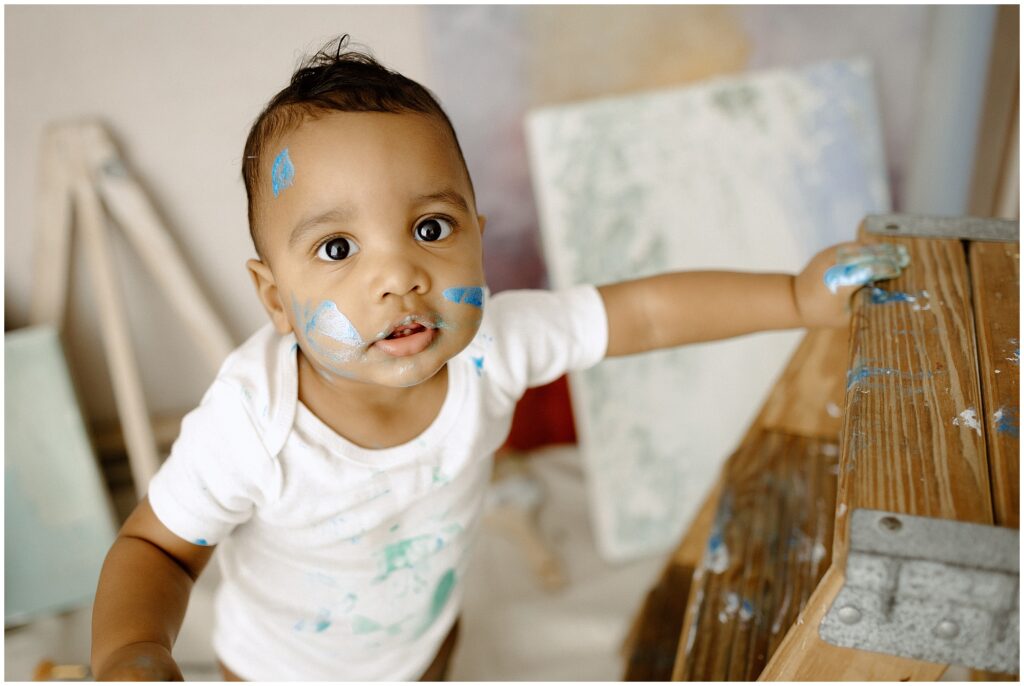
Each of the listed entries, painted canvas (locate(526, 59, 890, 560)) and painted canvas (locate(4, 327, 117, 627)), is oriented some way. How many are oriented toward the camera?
2

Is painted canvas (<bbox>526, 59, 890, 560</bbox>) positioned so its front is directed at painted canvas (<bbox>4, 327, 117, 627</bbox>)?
no

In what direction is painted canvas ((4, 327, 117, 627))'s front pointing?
toward the camera

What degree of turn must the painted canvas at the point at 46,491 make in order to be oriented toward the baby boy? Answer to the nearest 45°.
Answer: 0° — it already faces them

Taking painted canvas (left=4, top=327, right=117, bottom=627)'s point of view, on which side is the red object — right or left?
on its left

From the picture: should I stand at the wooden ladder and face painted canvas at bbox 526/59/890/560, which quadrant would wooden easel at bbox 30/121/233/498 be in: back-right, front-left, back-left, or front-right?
front-left

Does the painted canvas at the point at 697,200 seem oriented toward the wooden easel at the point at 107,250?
no

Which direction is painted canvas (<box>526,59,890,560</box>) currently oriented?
toward the camera

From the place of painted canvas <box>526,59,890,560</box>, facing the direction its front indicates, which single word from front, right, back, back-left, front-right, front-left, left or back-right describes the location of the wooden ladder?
front

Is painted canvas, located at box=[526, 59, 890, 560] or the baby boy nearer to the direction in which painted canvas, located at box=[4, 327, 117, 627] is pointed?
the baby boy

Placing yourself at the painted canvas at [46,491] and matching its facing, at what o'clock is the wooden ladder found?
The wooden ladder is roughly at 11 o'clock from the painted canvas.

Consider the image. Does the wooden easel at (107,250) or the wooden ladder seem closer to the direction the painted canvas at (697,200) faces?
the wooden ladder
